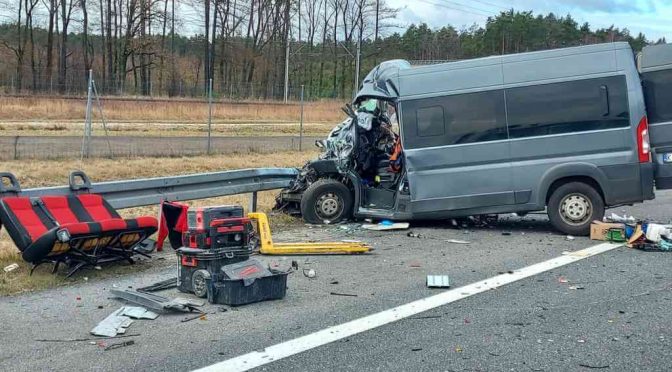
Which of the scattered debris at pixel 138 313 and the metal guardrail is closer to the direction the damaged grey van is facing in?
the metal guardrail

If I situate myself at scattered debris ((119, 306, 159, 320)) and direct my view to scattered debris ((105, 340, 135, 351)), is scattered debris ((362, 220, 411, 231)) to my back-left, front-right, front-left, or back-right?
back-left

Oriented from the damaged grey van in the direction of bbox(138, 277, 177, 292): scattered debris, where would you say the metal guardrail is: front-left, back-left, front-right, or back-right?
front-right

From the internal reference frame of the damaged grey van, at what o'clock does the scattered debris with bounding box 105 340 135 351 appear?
The scattered debris is roughly at 10 o'clock from the damaged grey van.

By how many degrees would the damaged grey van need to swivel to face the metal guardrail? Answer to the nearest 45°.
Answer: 0° — it already faces it

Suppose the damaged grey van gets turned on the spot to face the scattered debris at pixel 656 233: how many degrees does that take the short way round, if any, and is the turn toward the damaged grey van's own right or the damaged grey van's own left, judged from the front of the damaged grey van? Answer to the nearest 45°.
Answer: approximately 135° to the damaged grey van's own left

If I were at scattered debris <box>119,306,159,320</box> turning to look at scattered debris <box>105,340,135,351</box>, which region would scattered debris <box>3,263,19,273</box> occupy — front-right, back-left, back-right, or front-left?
back-right

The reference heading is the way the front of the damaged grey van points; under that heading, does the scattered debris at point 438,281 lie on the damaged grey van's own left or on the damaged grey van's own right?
on the damaged grey van's own left

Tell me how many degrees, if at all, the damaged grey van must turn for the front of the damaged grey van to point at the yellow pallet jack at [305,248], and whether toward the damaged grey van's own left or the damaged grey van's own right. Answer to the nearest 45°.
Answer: approximately 45° to the damaged grey van's own left

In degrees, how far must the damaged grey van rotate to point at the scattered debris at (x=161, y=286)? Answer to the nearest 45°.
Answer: approximately 45° to its left

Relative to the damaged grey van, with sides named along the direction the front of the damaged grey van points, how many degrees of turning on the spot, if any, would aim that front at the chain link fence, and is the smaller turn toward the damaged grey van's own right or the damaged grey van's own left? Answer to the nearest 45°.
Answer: approximately 45° to the damaged grey van's own right

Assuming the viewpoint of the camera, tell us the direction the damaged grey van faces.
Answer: facing to the left of the viewer

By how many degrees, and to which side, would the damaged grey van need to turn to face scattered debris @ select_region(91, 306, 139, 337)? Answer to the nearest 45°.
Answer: approximately 45° to its left
